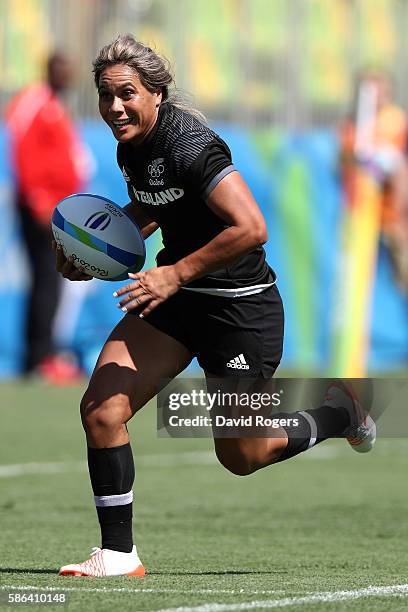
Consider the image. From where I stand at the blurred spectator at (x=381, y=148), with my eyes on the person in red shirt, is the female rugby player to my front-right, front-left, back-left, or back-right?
front-left

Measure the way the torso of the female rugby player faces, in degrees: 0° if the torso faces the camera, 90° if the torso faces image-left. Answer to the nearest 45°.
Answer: approximately 45°

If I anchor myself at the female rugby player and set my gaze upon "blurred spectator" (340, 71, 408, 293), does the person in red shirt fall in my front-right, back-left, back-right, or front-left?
front-left

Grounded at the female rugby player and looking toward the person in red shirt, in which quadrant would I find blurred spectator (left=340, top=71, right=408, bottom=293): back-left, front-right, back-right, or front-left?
front-right

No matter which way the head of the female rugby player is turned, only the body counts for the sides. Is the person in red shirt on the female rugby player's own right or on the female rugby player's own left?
on the female rugby player's own right

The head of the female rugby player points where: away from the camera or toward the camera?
toward the camera
